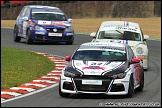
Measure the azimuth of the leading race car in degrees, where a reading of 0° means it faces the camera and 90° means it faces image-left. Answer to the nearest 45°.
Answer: approximately 0°

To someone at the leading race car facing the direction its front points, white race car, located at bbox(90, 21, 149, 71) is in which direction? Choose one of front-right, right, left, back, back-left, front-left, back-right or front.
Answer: back

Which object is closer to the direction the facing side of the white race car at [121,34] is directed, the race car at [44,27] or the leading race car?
the leading race car

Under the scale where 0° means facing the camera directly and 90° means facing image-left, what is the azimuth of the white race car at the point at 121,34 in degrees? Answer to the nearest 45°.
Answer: approximately 0°

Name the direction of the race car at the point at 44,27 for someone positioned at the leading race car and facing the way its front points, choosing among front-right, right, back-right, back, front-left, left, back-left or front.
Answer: back

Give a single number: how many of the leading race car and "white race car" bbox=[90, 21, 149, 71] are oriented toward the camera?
2

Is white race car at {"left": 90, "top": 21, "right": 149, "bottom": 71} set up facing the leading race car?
yes
